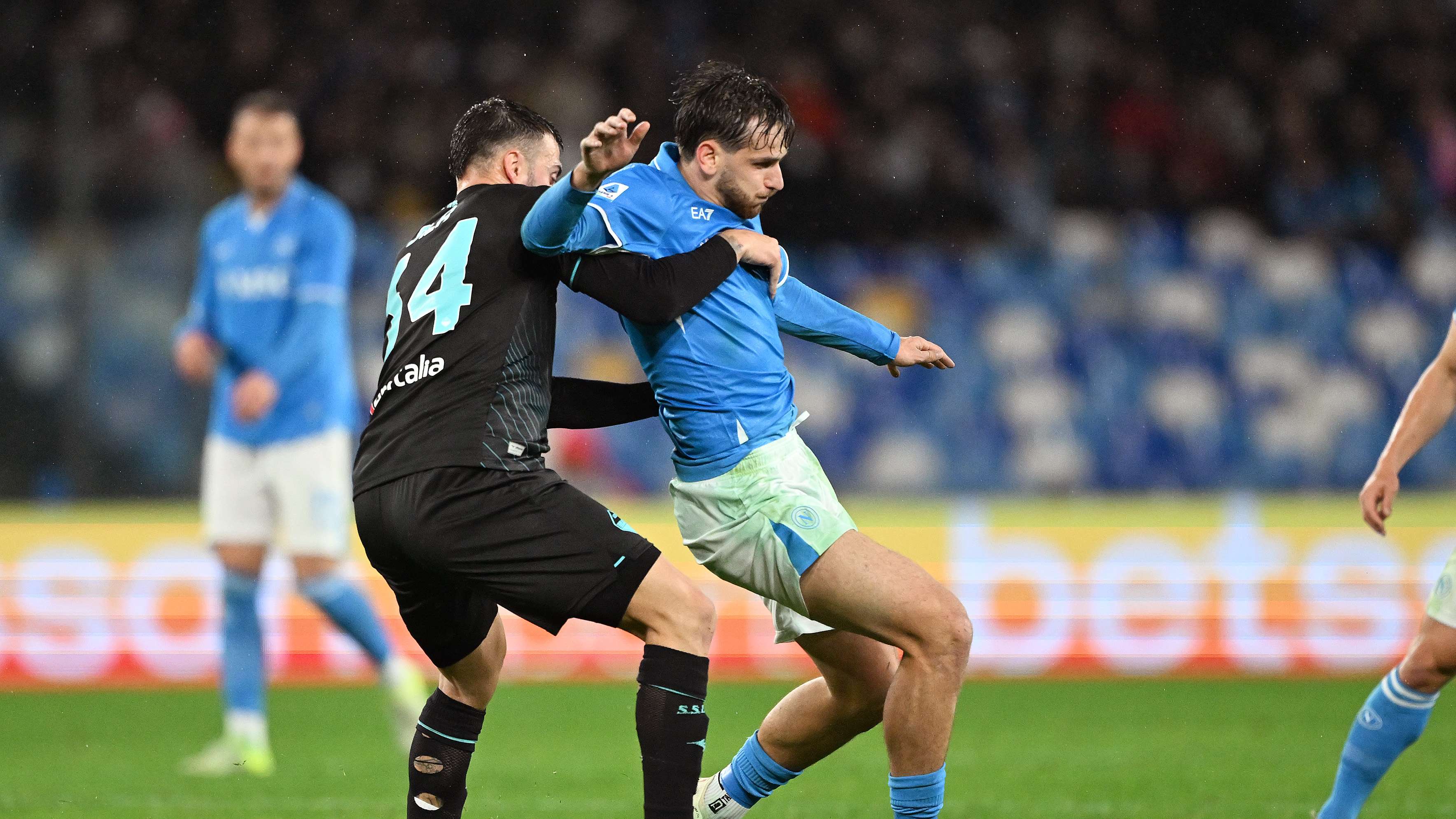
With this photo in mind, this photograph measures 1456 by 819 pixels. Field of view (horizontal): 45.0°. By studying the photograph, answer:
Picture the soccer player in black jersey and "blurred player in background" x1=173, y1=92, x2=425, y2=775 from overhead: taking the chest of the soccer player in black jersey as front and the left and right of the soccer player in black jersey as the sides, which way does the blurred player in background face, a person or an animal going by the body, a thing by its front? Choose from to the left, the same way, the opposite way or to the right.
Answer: the opposite way

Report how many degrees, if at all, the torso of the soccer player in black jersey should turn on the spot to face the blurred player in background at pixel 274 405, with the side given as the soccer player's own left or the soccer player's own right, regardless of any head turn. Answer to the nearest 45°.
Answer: approximately 45° to the soccer player's own left

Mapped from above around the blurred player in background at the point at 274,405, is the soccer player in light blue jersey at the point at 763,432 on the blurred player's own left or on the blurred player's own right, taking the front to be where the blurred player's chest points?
on the blurred player's own left

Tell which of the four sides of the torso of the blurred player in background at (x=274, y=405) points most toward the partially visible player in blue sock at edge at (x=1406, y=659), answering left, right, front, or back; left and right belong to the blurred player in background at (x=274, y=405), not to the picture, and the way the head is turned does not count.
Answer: left

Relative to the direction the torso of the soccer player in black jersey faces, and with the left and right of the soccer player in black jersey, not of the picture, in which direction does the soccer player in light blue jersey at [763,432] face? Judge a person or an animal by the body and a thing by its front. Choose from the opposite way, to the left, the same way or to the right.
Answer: to the right

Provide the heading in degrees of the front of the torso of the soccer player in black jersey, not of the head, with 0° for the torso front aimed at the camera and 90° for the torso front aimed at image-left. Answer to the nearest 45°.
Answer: approximately 225°

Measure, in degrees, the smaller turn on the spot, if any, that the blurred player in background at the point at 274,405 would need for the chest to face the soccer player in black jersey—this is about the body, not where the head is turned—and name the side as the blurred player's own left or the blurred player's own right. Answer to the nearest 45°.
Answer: approximately 45° to the blurred player's own left
